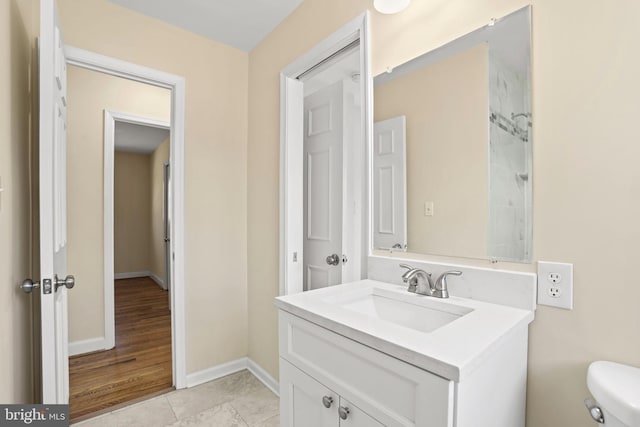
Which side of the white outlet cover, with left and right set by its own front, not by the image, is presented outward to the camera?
front

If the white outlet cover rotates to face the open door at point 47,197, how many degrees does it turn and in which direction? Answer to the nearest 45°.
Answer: approximately 45° to its right

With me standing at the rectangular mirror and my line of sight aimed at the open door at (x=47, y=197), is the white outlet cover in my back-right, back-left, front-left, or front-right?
back-left

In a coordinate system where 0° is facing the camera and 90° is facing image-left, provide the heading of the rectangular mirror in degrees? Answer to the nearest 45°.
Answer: approximately 45°

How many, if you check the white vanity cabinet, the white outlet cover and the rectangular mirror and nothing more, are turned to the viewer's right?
0

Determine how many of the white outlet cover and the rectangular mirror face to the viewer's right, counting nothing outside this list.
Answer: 0

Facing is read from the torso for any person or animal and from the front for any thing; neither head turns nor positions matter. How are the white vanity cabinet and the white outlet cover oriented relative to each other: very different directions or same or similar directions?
same or similar directions

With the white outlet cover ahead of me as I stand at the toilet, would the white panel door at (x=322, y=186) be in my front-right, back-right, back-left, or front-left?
front-left
